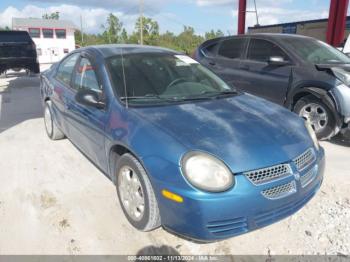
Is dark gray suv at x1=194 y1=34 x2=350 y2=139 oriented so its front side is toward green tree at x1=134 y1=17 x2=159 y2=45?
no

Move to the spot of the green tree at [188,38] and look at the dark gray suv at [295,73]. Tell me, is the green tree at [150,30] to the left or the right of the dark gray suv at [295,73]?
right

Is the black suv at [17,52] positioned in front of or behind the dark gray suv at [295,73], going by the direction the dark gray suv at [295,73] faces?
behind

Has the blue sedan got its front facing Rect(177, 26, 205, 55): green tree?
no

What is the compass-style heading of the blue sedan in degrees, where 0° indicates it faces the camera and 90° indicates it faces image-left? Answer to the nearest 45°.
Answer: approximately 315°

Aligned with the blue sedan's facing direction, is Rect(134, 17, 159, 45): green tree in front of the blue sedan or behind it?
behind

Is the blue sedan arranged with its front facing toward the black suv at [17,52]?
no

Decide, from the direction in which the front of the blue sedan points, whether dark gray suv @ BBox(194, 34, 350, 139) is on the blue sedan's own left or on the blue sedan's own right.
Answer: on the blue sedan's own left

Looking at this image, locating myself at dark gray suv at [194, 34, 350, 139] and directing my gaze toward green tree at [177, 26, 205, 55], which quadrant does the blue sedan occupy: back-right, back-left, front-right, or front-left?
back-left

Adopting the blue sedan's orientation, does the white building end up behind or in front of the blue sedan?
behind

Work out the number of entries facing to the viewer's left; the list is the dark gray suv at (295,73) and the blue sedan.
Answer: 0

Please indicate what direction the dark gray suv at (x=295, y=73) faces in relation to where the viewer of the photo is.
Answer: facing the viewer and to the right of the viewer

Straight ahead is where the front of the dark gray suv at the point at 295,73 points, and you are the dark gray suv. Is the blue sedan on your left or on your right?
on your right

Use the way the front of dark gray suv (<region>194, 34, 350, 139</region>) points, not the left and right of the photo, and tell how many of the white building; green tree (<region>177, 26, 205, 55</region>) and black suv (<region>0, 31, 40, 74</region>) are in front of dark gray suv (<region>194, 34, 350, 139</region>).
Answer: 0

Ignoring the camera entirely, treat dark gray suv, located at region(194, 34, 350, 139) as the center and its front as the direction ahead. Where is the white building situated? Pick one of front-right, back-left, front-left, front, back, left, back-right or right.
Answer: back

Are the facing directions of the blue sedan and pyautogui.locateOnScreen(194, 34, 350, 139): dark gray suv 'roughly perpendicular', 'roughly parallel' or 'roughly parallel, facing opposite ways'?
roughly parallel
